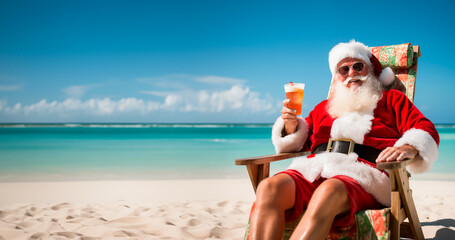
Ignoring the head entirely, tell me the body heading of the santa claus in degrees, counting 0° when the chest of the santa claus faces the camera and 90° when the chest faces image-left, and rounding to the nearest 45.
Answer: approximately 45°

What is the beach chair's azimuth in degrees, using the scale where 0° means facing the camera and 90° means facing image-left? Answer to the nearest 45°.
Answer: approximately 45°
